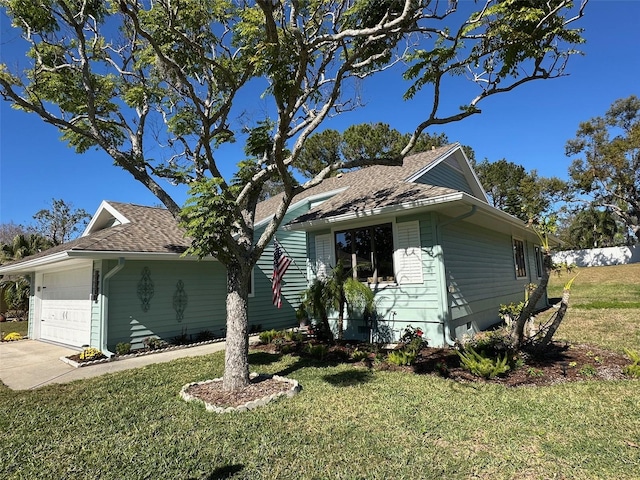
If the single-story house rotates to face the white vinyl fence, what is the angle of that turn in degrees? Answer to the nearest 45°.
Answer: approximately 180°

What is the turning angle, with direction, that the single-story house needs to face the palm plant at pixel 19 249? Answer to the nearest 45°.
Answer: approximately 90° to its right

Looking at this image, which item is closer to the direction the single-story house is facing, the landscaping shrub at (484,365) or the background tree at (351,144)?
the landscaping shrub

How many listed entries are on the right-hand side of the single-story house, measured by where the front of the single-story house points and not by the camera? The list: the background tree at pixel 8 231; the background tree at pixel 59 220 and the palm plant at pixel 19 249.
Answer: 3

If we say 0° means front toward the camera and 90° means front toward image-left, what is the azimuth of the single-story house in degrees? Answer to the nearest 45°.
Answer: approximately 45°

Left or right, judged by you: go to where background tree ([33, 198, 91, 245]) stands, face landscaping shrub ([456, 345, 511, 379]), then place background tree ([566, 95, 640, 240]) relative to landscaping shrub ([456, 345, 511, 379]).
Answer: left

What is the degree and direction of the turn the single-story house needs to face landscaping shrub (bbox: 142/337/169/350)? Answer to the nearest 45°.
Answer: approximately 45° to its right

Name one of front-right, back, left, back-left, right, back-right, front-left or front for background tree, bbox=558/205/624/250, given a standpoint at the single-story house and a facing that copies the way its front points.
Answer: back

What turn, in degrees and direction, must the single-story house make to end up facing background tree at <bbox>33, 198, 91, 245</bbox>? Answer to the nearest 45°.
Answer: approximately 90° to its right

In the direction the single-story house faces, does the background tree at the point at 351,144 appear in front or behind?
behind

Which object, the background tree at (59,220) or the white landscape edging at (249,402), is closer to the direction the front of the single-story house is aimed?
the white landscape edging

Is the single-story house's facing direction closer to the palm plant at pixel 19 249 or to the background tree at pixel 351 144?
the palm plant
